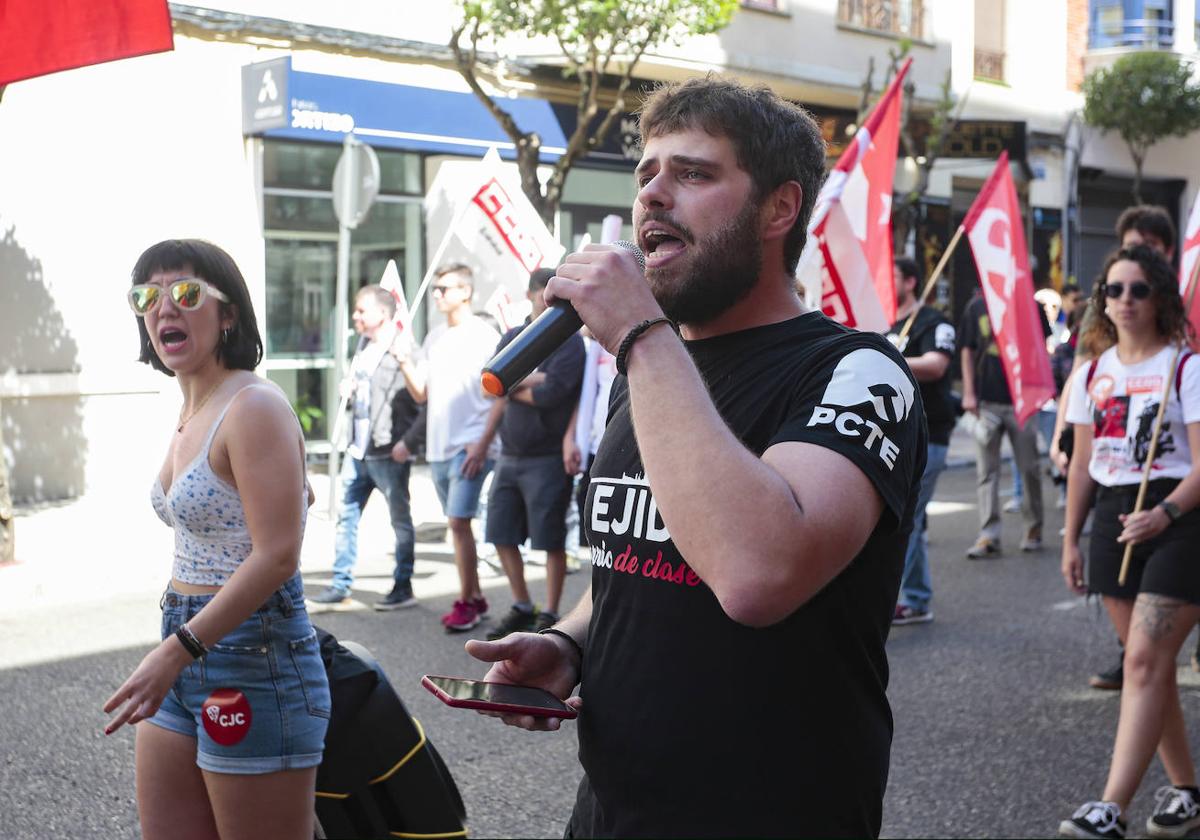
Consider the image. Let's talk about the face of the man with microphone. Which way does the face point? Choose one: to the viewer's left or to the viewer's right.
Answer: to the viewer's left

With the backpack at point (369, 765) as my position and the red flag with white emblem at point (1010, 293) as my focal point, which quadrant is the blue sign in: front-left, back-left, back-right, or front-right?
front-left

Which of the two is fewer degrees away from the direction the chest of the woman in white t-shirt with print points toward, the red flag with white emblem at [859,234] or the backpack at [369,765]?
the backpack

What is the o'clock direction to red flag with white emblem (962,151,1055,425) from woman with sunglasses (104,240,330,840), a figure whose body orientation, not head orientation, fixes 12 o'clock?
The red flag with white emblem is roughly at 6 o'clock from the woman with sunglasses.

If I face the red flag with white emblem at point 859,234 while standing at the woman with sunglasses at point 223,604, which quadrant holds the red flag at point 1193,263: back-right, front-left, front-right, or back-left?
front-right

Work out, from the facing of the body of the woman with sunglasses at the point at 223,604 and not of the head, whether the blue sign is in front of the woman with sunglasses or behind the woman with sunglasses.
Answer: behind

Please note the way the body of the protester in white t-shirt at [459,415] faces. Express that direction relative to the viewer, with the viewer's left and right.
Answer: facing the viewer and to the left of the viewer

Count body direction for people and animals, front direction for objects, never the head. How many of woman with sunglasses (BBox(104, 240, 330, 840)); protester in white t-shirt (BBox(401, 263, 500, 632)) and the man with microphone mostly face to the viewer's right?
0

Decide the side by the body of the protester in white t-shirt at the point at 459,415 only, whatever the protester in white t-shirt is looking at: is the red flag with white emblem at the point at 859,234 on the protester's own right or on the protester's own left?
on the protester's own left

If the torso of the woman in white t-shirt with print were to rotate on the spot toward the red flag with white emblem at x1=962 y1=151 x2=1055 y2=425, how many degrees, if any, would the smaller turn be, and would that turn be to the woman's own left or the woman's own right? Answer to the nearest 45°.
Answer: approximately 135° to the woman's own right
